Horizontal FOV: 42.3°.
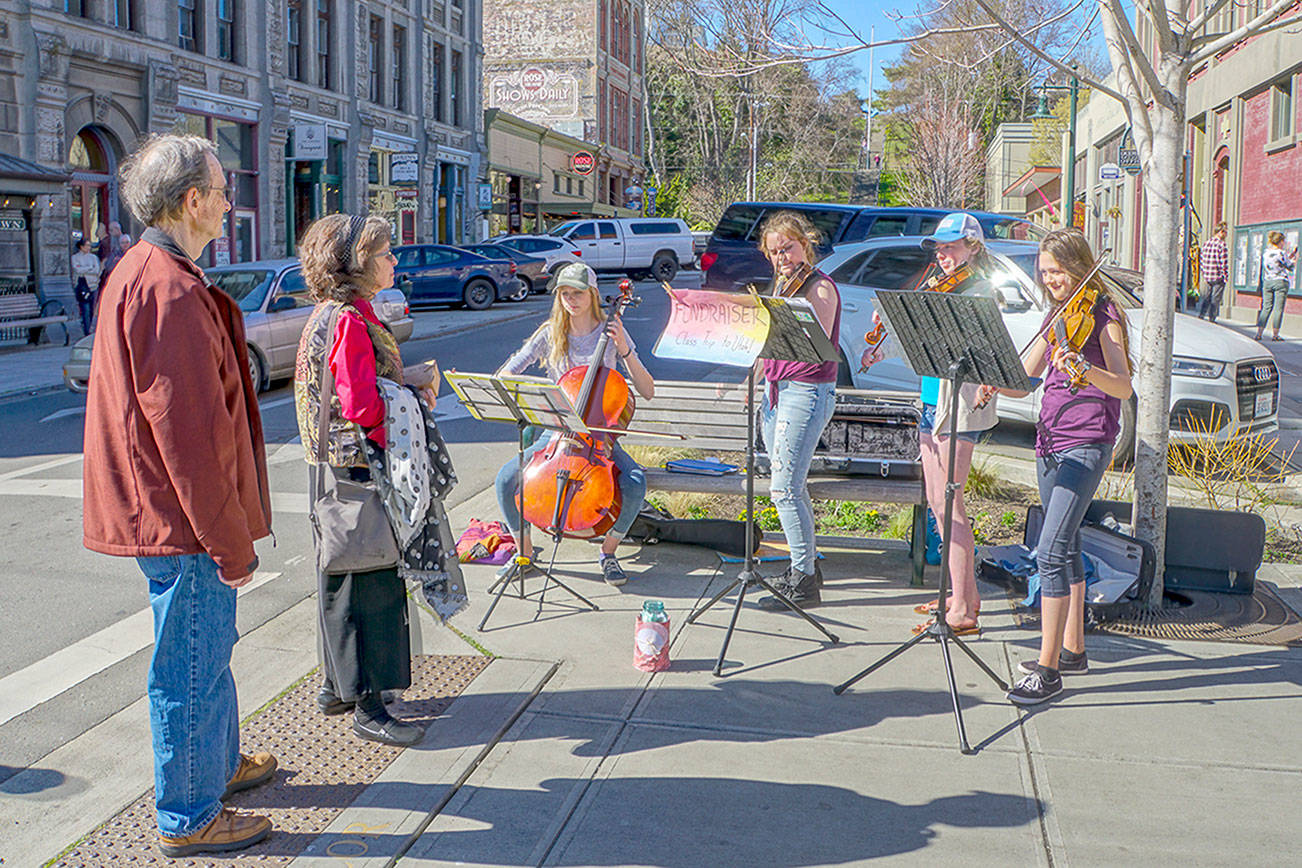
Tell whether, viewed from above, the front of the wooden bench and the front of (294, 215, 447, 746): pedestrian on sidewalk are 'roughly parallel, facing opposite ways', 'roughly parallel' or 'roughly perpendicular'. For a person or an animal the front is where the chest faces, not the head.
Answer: roughly perpendicular

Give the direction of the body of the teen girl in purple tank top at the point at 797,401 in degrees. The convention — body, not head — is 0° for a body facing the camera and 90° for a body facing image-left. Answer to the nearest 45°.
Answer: approximately 45°

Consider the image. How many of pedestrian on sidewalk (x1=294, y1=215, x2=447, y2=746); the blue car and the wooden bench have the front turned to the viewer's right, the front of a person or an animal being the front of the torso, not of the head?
1

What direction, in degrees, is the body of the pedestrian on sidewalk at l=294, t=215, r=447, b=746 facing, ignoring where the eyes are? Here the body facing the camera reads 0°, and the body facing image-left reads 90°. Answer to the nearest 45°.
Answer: approximately 270°

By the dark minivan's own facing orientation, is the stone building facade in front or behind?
behind

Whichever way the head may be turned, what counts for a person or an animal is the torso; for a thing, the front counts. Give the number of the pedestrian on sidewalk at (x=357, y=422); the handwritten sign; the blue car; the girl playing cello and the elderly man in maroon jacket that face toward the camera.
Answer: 2

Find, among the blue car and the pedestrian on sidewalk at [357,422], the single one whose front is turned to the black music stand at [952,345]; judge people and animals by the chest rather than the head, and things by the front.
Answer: the pedestrian on sidewalk

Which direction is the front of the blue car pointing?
to the viewer's left

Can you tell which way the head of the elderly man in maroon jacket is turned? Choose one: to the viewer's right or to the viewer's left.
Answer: to the viewer's right
